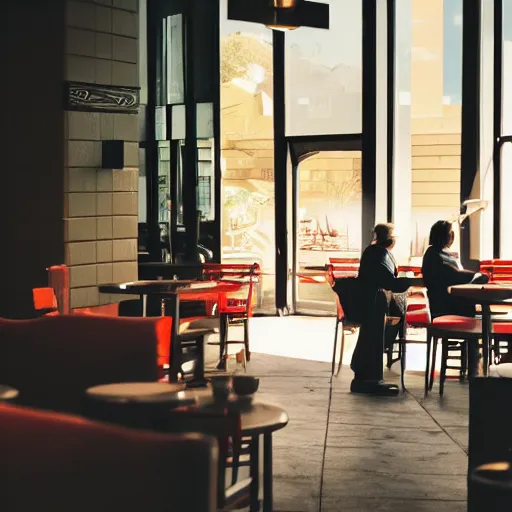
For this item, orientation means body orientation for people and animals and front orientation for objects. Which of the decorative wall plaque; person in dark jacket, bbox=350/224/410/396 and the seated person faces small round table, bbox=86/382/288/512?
the decorative wall plaque

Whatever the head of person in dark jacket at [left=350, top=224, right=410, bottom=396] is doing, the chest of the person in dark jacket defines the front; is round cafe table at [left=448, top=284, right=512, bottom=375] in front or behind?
in front

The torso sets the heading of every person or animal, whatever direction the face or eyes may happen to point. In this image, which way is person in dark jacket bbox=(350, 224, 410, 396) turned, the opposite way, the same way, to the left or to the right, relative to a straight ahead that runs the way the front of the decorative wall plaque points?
to the left

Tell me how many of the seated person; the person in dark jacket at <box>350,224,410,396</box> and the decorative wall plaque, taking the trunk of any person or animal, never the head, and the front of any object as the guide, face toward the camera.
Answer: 1

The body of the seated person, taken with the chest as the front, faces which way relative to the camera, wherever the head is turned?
to the viewer's right

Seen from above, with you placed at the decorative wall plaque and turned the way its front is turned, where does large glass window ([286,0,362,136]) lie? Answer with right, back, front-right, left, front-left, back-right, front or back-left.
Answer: back-left

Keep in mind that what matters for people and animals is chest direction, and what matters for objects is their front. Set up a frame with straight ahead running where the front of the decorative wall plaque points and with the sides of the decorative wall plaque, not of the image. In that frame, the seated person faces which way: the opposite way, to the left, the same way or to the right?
to the left

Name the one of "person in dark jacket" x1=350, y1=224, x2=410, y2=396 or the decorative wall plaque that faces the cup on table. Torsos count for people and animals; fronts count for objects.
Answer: the decorative wall plaque

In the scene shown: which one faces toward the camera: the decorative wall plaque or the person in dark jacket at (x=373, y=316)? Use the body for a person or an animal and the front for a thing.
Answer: the decorative wall plaque

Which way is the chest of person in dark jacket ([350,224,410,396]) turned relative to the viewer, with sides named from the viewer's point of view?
facing to the right of the viewer

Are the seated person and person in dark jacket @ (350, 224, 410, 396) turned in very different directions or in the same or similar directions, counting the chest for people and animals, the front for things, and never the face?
same or similar directions

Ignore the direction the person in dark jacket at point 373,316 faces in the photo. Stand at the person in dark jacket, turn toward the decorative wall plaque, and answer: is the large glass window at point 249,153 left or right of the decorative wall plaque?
right

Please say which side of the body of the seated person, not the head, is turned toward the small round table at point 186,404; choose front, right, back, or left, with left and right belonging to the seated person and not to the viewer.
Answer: right

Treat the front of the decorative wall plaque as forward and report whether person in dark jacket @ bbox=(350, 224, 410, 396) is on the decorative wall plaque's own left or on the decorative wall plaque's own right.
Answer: on the decorative wall plaque's own left

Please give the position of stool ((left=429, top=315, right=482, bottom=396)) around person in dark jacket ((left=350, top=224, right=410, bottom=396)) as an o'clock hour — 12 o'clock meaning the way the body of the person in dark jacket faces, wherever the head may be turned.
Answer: The stool is roughly at 12 o'clock from the person in dark jacket.

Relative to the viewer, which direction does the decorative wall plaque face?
toward the camera
